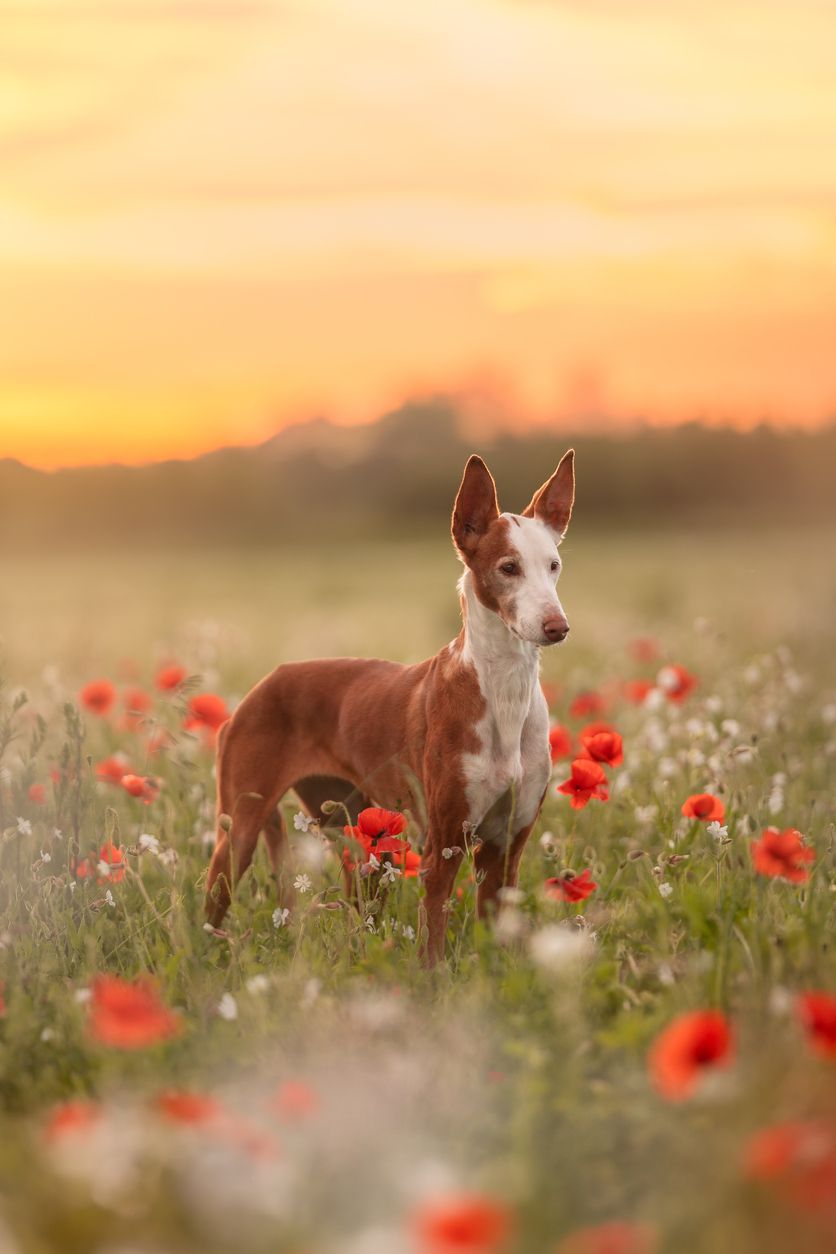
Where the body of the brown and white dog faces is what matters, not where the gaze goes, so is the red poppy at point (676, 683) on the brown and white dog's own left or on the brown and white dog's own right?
on the brown and white dog's own left

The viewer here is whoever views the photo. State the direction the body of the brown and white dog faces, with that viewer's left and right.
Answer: facing the viewer and to the right of the viewer

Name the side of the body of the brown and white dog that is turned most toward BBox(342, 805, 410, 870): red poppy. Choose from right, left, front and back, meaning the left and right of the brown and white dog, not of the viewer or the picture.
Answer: right

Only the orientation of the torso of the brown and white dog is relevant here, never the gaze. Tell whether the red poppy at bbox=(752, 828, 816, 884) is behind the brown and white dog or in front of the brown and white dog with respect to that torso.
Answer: in front

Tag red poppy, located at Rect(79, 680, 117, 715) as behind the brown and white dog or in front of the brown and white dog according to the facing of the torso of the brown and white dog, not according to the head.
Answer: behind

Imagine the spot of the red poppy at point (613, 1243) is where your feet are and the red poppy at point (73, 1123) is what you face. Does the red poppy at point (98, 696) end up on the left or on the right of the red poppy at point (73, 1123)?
right

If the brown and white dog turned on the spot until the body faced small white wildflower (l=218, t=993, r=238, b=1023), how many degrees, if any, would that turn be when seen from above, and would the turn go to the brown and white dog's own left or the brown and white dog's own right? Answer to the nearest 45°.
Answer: approximately 90° to the brown and white dog's own right

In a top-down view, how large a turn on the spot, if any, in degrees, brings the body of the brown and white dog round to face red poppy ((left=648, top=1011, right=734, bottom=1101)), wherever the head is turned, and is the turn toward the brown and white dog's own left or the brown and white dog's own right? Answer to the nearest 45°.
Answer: approximately 45° to the brown and white dog's own right

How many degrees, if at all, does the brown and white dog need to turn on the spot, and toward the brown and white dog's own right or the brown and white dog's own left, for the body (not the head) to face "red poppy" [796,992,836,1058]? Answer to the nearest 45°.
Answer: approximately 45° to the brown and white dog's own right

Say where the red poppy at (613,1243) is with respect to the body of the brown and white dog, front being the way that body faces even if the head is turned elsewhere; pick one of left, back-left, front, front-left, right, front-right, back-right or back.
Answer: front-right
